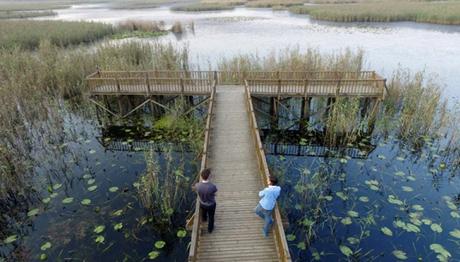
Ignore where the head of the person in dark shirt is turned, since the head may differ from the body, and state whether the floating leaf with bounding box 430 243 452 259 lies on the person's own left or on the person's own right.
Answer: on the person's own right

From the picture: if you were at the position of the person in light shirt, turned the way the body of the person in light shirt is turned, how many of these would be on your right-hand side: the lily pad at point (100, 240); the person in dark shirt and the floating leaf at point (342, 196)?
1

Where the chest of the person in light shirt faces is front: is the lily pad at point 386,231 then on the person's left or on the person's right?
on the person's right

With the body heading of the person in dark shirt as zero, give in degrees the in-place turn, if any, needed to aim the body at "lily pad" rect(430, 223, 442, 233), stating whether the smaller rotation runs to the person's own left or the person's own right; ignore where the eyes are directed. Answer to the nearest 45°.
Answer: approximately 90° to the person's own right

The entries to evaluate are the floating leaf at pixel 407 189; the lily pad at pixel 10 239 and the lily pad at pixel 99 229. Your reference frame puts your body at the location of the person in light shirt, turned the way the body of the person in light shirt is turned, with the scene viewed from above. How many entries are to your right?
1

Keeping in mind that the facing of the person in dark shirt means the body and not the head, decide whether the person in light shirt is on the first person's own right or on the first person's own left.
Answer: on the first person's own right

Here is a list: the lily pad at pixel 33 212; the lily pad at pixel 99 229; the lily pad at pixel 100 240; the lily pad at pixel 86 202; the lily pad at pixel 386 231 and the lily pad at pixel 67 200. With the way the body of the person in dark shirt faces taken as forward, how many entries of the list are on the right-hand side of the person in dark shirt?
1

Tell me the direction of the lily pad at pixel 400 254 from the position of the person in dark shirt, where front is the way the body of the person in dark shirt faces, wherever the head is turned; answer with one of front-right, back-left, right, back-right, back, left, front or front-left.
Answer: right

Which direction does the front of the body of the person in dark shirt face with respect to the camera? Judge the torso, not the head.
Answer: away from the camera

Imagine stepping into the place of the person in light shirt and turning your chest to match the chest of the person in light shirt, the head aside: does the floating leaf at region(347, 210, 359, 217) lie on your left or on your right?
on your right

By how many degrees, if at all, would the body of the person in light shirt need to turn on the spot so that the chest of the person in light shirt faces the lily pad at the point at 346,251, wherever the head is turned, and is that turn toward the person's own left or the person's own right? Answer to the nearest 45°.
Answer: approximately 90° to the person's own right
